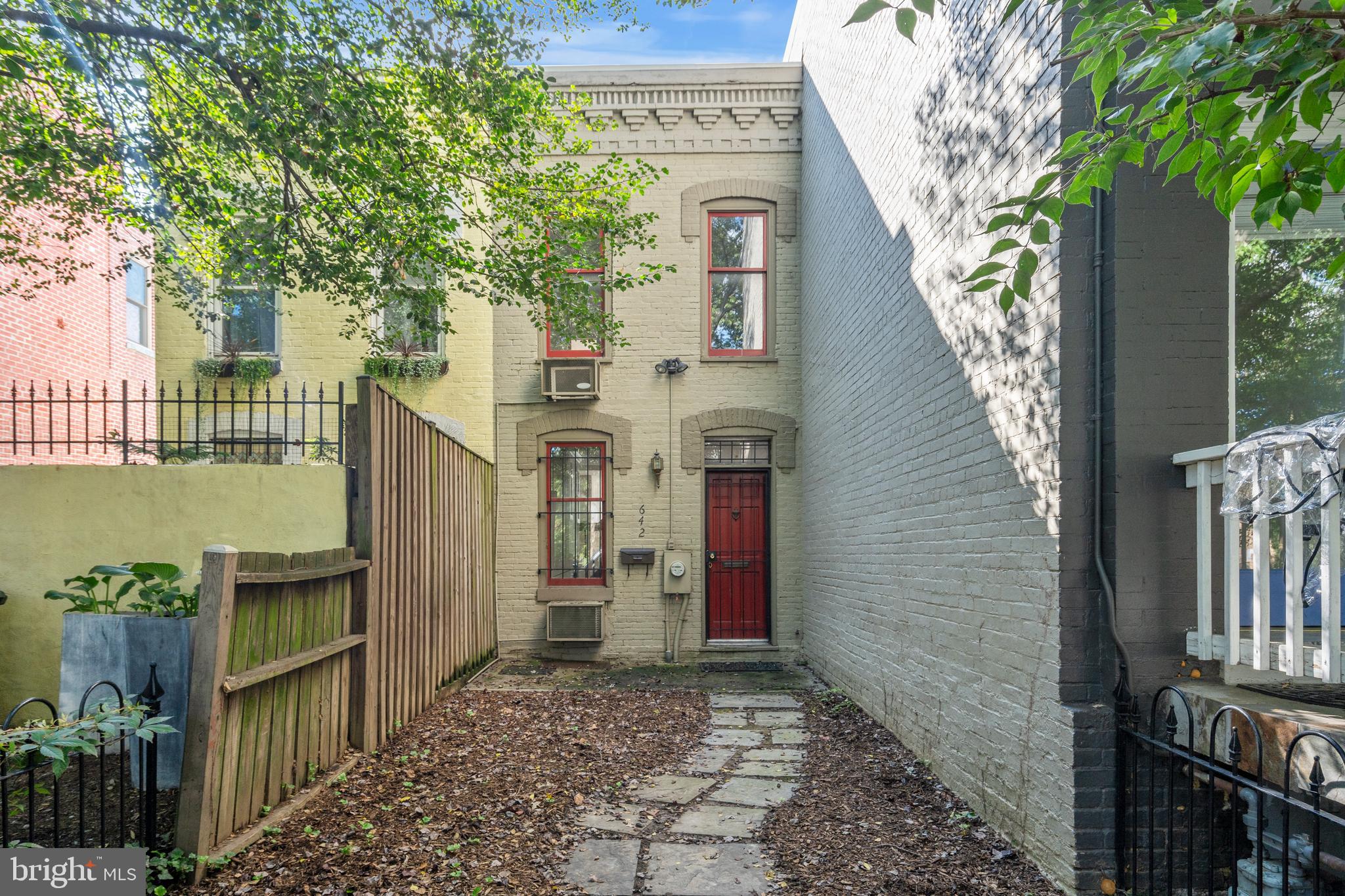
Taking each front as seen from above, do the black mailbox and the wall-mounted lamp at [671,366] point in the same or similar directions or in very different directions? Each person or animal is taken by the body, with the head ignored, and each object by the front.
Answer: same or similar directions

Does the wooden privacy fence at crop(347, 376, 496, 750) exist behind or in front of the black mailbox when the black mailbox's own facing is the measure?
in front

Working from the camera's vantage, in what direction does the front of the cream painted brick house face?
facing the viewer

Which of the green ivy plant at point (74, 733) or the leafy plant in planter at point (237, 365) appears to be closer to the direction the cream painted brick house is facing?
the green ivy plant

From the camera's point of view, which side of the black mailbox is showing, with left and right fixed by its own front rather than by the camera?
front

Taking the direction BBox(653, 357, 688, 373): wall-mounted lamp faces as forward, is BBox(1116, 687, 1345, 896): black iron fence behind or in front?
in front

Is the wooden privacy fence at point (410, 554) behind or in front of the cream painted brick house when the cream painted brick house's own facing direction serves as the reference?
in front

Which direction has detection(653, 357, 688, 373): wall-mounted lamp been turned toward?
toward the camera
